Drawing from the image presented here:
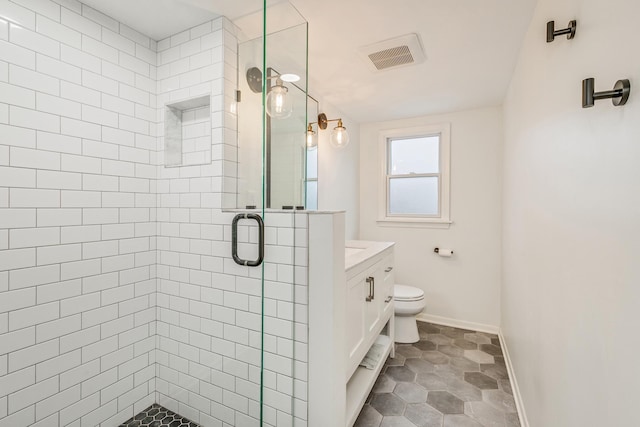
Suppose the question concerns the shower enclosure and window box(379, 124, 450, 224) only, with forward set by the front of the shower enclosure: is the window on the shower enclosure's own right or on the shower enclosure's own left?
on the shower enclosure's own left

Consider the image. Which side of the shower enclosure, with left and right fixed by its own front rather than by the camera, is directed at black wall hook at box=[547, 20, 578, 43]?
front

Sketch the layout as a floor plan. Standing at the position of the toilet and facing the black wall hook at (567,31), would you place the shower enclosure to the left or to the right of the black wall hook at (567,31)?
right

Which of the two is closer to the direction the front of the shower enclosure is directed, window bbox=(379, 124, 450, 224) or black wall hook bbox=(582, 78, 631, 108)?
the black wall hook

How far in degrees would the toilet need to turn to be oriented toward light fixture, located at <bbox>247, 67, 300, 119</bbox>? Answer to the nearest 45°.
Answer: approximately 90° to its right

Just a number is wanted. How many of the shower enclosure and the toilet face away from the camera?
0
